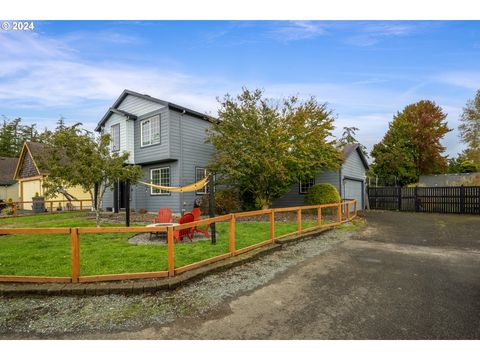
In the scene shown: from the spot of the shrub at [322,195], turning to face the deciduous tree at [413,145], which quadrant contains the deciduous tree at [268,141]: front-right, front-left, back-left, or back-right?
back-left

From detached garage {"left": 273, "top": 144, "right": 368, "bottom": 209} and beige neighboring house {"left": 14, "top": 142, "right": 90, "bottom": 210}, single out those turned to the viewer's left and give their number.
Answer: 0

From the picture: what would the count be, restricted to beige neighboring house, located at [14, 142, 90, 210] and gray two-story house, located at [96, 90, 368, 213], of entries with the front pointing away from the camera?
0

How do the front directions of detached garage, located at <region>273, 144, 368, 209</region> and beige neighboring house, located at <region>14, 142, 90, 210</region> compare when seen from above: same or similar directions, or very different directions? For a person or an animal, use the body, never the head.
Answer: same or similar directions

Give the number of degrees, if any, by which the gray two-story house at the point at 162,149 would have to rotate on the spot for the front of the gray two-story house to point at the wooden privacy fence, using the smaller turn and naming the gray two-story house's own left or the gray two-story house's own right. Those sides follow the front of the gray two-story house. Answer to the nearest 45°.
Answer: approximately 135° to the gray two-story house's own left

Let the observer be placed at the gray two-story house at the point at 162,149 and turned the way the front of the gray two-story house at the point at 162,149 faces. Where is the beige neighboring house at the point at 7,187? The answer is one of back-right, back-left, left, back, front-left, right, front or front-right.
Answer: right

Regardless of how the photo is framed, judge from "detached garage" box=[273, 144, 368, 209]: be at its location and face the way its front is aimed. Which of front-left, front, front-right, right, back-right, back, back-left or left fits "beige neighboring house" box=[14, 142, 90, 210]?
back-right

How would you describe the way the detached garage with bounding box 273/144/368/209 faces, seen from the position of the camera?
facing the viewer and to the right of the viewer

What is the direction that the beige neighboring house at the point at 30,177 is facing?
toward the camera
